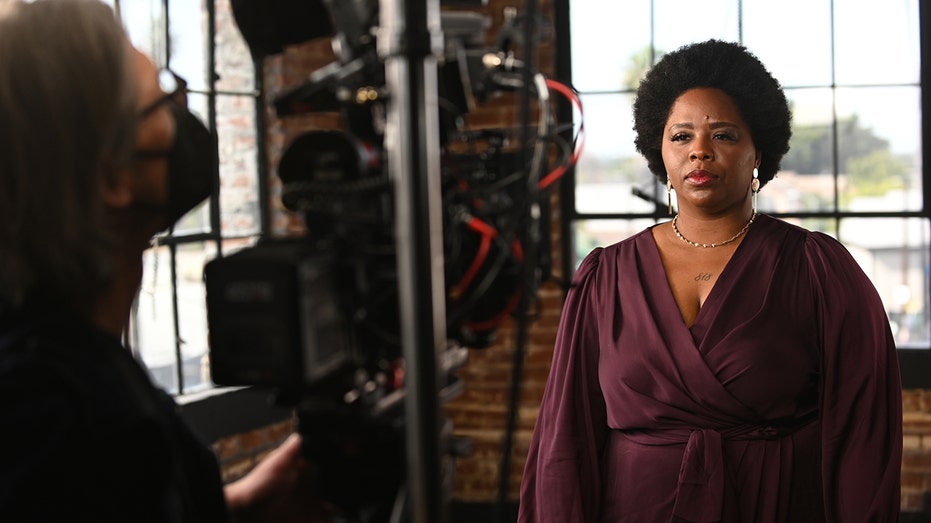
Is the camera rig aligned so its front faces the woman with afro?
yes

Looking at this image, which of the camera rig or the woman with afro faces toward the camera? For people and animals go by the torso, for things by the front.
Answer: the woman with afro

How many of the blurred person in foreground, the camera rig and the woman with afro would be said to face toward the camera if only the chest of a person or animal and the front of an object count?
1

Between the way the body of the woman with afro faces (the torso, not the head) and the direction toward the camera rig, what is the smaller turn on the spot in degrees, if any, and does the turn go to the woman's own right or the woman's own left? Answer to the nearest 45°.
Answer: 0° — they already face it

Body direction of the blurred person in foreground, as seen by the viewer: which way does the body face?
to the viewer's right

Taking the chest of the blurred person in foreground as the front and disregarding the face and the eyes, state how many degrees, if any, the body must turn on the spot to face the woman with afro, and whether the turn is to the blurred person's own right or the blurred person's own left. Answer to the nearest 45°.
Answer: approximately 45° to the blurred person's own left

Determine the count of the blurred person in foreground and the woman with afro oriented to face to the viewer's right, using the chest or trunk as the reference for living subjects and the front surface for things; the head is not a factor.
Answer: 1

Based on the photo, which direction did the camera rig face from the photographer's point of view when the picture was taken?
facing away from the viewer and to the right of the viewer

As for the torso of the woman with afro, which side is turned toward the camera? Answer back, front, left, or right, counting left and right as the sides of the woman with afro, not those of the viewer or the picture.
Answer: front

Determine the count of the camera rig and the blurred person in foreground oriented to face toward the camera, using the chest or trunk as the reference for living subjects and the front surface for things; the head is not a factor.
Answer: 0
